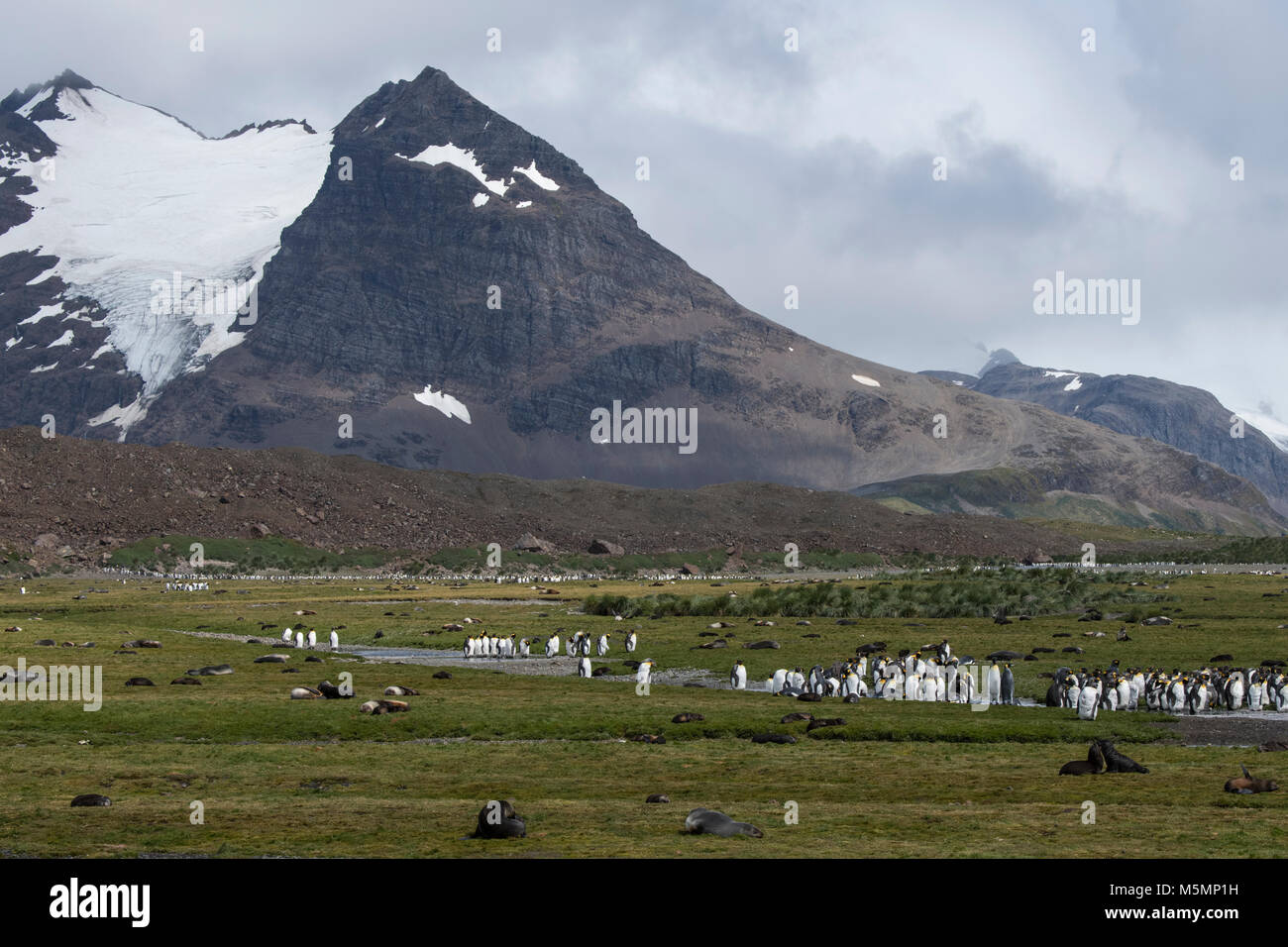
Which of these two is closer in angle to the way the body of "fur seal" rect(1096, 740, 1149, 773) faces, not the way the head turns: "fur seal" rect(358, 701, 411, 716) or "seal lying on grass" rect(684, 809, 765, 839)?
the fur seal

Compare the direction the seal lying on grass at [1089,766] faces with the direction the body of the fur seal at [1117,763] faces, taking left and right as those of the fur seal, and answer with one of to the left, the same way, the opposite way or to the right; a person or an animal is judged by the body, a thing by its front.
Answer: the opposite way

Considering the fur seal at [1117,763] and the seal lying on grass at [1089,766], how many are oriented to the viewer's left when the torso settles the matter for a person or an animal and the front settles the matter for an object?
1

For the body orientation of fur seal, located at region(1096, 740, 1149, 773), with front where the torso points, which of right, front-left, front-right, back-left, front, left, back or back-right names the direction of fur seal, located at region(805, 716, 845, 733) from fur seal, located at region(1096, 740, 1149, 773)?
front-right

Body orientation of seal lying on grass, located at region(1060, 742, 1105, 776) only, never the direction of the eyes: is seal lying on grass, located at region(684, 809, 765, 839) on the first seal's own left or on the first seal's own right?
on the first seal's own right

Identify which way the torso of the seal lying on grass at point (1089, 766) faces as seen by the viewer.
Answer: to the viewer's right

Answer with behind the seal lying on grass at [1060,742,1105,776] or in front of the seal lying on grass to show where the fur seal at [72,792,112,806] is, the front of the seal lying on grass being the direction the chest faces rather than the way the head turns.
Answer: behind

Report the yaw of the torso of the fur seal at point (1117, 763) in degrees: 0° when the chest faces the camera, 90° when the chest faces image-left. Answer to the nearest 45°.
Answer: approximately 90°
